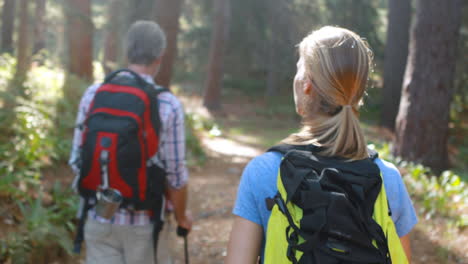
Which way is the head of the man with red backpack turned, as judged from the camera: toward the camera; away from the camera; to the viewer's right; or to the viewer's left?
away from the camera

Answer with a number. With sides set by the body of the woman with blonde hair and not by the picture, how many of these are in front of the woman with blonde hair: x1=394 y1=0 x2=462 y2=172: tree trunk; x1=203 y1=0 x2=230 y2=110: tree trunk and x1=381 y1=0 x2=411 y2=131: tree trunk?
3

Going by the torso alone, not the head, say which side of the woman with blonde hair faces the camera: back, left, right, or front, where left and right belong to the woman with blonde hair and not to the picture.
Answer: back

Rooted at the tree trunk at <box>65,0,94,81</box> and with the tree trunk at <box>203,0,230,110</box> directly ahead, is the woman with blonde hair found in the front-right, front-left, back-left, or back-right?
back-right

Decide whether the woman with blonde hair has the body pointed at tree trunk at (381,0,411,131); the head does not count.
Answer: yes

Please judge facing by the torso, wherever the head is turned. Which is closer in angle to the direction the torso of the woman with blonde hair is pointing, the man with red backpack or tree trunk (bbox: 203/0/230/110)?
the tree trunk

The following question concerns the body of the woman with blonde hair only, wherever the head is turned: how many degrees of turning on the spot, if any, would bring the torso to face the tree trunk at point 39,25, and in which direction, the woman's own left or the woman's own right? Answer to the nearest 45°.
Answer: approximately 45° to the woman's own left

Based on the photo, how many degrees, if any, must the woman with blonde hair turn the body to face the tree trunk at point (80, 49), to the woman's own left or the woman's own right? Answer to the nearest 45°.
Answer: approximately 45° to the woman's own left

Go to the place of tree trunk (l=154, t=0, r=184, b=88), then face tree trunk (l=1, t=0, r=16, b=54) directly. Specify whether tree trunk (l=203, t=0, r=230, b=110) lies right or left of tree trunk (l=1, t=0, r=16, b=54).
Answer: right

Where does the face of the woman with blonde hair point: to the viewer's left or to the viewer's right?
to the viewer's left

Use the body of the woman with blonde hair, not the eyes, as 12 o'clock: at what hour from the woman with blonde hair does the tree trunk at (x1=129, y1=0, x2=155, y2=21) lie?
The tree trunk is roughly at 11 o'clock from the woman with blonde hair.

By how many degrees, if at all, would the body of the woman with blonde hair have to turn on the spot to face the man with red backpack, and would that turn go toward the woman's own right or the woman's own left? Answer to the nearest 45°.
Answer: approximately 45° to the woman's own left
